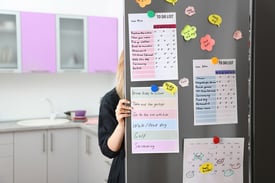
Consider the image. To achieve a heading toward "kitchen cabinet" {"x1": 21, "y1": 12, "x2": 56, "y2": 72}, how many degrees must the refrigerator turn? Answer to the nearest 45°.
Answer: approximately 135° to its right

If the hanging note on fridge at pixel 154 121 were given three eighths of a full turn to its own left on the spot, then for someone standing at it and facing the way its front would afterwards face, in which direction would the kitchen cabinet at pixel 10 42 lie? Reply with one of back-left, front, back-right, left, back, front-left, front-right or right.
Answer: left

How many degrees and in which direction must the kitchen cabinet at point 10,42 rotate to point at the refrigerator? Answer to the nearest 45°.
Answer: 0° — it already faces it
